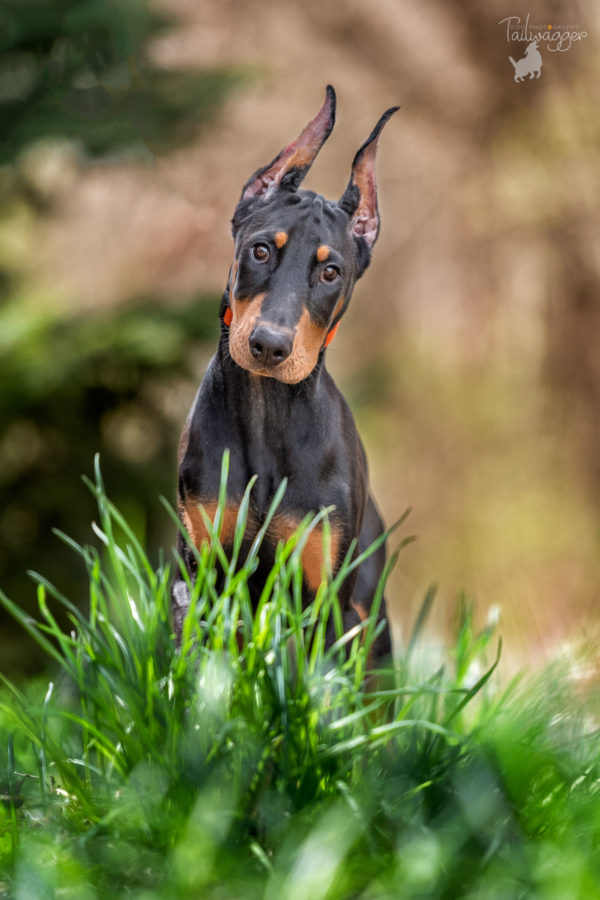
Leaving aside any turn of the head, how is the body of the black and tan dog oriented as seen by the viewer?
toward the camera
